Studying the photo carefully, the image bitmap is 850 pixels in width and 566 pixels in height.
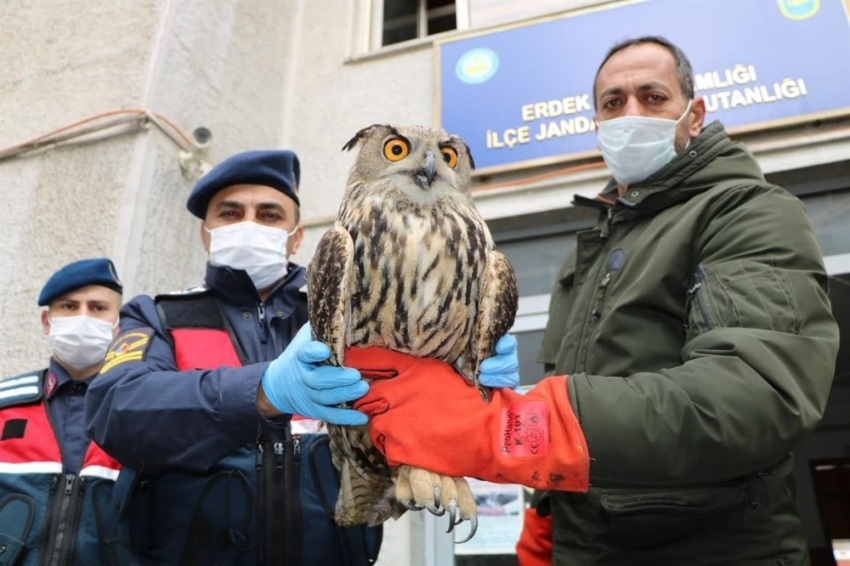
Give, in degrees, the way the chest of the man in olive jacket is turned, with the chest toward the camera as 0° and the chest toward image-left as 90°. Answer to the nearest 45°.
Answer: approximately 45°
